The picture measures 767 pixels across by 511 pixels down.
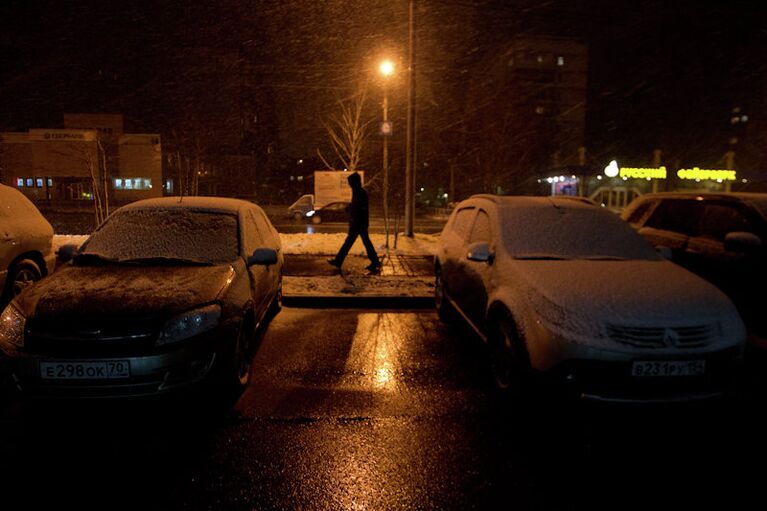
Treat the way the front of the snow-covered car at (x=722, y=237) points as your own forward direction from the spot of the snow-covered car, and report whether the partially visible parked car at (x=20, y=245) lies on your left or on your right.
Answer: on your right

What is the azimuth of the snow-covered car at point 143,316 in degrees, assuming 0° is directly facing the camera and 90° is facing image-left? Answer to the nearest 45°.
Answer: approximately 45°

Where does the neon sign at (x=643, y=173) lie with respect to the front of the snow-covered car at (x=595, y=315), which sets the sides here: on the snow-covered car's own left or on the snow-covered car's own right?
on the snow-covered car's own left

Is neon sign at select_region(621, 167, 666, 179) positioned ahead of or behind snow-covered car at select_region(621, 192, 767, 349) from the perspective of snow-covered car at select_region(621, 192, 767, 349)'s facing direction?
behind

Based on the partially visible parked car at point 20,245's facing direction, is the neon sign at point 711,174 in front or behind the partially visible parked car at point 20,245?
behind

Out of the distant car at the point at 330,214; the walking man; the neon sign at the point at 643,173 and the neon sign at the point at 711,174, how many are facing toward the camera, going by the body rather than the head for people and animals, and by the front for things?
2

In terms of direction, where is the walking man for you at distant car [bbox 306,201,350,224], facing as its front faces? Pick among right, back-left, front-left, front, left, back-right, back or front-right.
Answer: left

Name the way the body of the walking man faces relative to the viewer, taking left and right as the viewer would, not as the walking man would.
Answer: facing to the left of the viewer

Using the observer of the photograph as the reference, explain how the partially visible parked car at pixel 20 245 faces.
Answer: facing the viewer and to the left of the viewer

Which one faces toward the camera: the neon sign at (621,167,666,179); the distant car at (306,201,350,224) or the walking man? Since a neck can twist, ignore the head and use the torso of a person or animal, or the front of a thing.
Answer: the neon sign

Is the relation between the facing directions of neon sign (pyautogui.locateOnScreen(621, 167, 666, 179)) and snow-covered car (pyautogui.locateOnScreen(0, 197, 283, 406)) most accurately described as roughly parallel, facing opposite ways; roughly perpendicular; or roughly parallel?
roughly parallel

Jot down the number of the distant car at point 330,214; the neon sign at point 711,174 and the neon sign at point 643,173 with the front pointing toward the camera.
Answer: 2

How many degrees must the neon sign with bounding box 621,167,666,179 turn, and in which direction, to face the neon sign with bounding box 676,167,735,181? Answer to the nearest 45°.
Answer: approximately 90° to its left

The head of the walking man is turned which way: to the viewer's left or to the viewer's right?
to the viewer's left

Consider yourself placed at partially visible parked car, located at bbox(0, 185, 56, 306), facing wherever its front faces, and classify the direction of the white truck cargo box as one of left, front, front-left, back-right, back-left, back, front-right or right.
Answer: back

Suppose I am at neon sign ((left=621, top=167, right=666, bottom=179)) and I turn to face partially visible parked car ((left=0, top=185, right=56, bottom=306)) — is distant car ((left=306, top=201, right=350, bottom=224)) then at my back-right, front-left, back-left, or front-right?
front-right

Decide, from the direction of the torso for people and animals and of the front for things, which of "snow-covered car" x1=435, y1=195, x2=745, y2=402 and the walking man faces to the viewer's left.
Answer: the walking man
